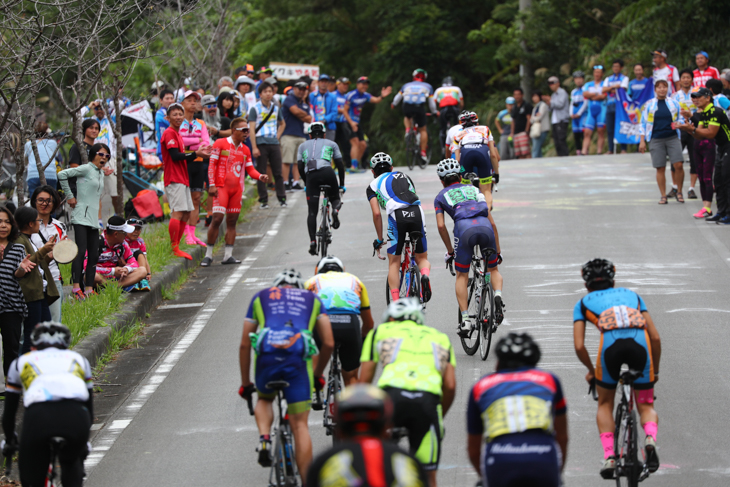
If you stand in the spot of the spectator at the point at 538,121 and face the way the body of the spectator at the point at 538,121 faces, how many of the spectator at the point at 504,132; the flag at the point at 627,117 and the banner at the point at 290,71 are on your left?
1

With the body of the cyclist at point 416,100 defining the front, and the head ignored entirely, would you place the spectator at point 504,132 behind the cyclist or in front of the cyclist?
in front

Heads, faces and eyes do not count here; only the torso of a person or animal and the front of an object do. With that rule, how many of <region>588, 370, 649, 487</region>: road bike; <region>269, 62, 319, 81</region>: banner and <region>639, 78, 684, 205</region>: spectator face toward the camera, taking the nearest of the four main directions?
2

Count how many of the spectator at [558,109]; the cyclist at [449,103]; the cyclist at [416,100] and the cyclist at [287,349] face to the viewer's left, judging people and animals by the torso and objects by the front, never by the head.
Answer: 1

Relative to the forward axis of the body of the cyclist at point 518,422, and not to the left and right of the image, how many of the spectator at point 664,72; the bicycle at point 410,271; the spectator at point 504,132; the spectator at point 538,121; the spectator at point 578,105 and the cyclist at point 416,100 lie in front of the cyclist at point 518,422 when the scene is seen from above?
6

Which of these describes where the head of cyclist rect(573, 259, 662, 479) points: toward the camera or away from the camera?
away from the camera

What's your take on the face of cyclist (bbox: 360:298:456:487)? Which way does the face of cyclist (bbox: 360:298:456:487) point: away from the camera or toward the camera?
away from the camera

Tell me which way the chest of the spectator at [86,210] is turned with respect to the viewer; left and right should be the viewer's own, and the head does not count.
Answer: facing the viewer and to the right of the viewer

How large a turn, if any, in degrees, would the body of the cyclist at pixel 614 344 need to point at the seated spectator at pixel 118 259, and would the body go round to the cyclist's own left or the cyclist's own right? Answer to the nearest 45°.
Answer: approximately 45° to the cyclist's own left

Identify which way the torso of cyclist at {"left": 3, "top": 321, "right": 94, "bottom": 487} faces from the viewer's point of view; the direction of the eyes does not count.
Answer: away from the camera

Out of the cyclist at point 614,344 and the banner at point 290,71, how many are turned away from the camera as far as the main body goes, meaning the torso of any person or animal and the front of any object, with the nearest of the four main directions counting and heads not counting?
1

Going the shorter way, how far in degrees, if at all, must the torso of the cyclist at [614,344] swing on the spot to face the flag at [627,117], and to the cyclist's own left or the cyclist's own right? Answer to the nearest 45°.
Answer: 0° — they already face it

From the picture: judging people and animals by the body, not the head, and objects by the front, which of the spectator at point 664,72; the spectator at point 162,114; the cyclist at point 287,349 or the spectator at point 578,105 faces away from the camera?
the cyclist

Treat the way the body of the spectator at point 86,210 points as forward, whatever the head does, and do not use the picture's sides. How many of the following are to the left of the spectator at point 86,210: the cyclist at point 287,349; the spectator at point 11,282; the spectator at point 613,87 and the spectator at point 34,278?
1

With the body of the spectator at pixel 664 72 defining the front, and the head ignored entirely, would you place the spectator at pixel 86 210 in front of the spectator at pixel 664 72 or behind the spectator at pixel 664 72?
in front

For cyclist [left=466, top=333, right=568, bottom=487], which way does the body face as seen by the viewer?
away from the camera

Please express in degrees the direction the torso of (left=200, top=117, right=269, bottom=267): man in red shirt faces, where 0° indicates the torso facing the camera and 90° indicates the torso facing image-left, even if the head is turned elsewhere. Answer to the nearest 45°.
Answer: approximately 315°

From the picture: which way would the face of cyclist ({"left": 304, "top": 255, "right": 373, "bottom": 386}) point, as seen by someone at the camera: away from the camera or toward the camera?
away from the camera
